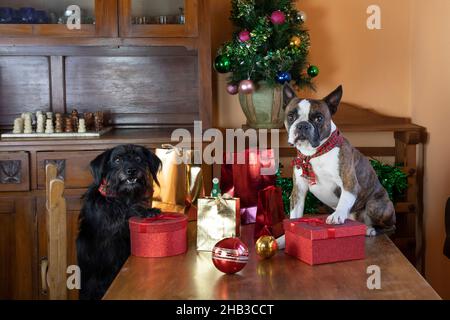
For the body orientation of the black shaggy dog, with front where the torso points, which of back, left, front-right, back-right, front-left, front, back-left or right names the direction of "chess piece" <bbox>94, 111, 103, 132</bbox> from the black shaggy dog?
back-left

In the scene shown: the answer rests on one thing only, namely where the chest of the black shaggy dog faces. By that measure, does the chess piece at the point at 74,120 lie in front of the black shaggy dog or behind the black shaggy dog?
behind

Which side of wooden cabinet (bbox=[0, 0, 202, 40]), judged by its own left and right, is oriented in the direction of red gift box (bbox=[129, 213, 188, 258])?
front

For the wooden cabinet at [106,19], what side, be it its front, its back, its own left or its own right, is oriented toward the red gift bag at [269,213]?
front

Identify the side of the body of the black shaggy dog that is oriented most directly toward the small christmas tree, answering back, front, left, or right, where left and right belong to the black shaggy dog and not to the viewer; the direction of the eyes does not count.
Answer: left

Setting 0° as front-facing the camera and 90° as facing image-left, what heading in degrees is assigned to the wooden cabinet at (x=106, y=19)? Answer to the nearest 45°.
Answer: approximately 0°

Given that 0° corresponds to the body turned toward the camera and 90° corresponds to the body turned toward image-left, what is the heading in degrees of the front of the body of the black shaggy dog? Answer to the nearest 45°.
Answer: approximately 315°

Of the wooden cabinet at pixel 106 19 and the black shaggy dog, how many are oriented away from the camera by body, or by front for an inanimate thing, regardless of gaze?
0

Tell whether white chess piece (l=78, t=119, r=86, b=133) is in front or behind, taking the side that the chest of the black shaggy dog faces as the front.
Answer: behind
